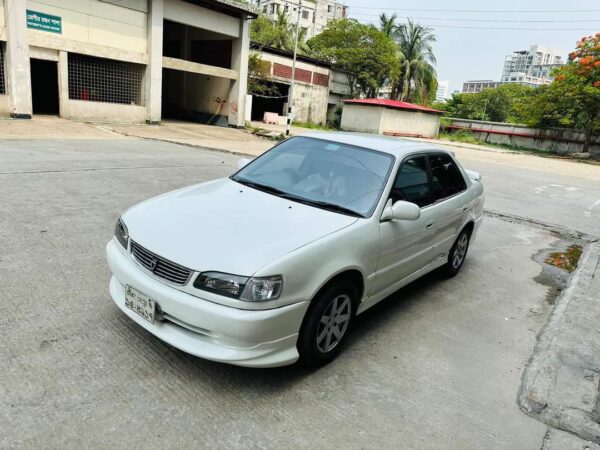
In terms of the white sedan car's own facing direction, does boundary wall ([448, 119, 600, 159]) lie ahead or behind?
behind

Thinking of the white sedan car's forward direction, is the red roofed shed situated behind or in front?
behind

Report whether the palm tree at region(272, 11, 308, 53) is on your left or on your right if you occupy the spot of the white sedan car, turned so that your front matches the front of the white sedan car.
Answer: on your right

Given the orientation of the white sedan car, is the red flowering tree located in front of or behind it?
behind

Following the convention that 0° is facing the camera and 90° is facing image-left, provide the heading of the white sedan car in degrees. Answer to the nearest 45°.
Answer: approximately 45°

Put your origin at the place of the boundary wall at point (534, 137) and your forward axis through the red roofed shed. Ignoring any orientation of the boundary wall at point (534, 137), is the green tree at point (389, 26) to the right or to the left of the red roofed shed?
right

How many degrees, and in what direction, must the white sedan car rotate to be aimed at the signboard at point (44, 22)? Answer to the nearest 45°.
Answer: approximately 90° to its right

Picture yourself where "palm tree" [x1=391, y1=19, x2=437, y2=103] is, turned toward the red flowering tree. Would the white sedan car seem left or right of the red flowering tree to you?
right
